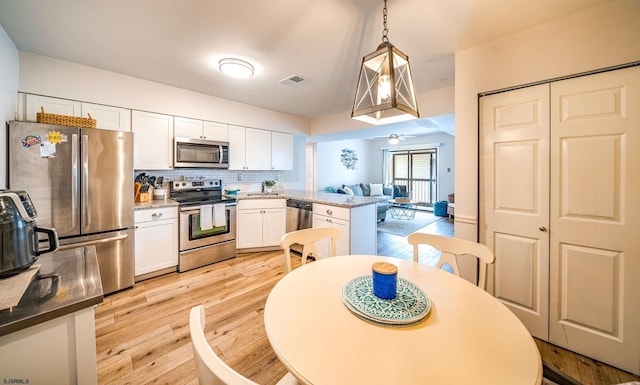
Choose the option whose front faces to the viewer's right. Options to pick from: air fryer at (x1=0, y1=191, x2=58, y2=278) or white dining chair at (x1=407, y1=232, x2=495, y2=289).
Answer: the air fryer

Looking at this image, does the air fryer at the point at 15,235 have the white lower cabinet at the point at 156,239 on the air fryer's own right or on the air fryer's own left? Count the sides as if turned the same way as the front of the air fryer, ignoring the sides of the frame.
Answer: on the air fryer's own left

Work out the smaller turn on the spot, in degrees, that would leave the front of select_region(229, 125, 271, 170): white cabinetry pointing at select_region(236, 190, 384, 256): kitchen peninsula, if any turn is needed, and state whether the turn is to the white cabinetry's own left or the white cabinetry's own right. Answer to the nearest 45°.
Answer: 0° — it already faces it

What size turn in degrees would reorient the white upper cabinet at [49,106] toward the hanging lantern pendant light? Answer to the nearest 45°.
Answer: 0° — it already faces it

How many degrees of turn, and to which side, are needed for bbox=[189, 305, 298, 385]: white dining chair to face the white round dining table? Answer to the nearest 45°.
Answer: approximately 45° to its right

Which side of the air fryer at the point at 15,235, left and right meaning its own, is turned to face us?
right

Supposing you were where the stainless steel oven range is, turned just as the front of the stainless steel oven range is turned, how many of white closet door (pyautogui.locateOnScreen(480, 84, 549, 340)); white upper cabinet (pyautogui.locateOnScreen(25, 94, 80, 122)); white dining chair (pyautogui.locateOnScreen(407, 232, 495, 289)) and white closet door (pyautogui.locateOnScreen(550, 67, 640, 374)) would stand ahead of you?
3

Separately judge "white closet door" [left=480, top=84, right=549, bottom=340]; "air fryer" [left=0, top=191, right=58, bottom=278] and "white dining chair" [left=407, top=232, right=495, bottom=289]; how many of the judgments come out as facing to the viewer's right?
1

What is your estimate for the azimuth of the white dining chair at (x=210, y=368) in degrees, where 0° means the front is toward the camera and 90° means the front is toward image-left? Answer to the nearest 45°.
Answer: approximately 225°

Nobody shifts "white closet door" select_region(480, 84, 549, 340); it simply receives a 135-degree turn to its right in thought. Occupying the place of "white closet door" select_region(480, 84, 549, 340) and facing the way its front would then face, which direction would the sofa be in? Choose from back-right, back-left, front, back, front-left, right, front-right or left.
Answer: front-left

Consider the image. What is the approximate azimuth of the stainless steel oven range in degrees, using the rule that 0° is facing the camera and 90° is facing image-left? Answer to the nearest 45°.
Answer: approximately 315°
